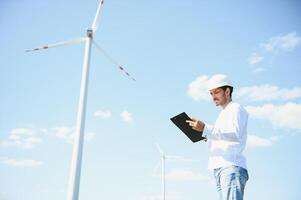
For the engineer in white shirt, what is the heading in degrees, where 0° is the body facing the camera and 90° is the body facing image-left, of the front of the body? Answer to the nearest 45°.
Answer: approximately 90°
